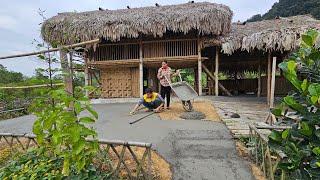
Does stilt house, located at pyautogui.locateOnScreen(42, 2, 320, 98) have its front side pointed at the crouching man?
yes

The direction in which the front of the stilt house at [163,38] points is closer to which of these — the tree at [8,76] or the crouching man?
the crouching man

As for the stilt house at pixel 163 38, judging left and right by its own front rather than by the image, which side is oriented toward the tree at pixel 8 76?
right

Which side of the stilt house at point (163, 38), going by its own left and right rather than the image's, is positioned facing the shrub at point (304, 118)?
front

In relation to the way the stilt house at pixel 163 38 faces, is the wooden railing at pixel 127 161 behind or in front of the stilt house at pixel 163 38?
in front

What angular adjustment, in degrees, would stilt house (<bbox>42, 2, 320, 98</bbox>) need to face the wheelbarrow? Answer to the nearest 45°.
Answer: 0° — it already faces it

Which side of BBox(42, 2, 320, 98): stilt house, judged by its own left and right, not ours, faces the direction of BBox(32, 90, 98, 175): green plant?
front

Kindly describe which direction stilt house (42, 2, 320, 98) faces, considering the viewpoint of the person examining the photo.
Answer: facing the viewer

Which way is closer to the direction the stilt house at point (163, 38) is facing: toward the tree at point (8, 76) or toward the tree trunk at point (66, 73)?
the tree trunk

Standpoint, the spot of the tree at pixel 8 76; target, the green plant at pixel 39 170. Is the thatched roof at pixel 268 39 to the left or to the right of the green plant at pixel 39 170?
left

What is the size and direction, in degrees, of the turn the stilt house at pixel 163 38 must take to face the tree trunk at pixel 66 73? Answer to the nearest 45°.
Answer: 0° — it already faces it
